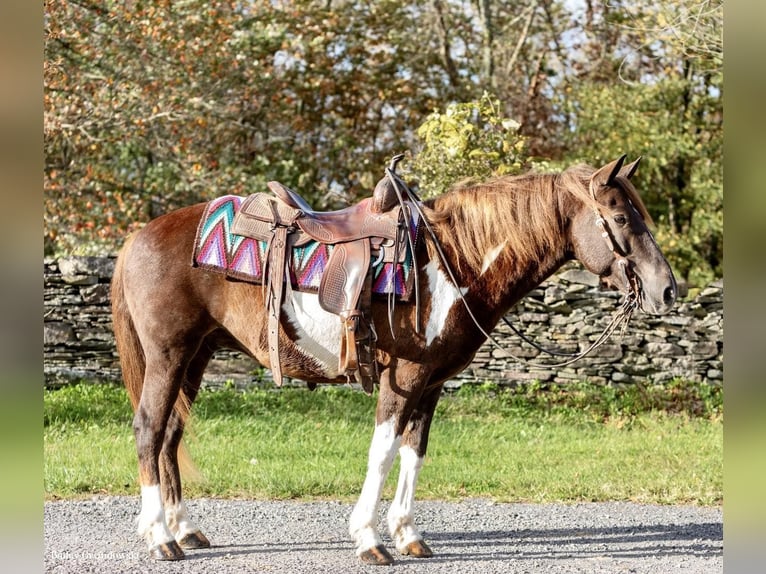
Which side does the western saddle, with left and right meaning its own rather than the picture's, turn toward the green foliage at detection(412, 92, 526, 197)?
left

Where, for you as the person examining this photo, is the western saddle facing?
facing to the right of the viewer

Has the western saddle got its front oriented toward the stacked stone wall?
no

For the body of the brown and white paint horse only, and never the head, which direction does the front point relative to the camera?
to the viewer's right

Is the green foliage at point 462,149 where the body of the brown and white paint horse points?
no
